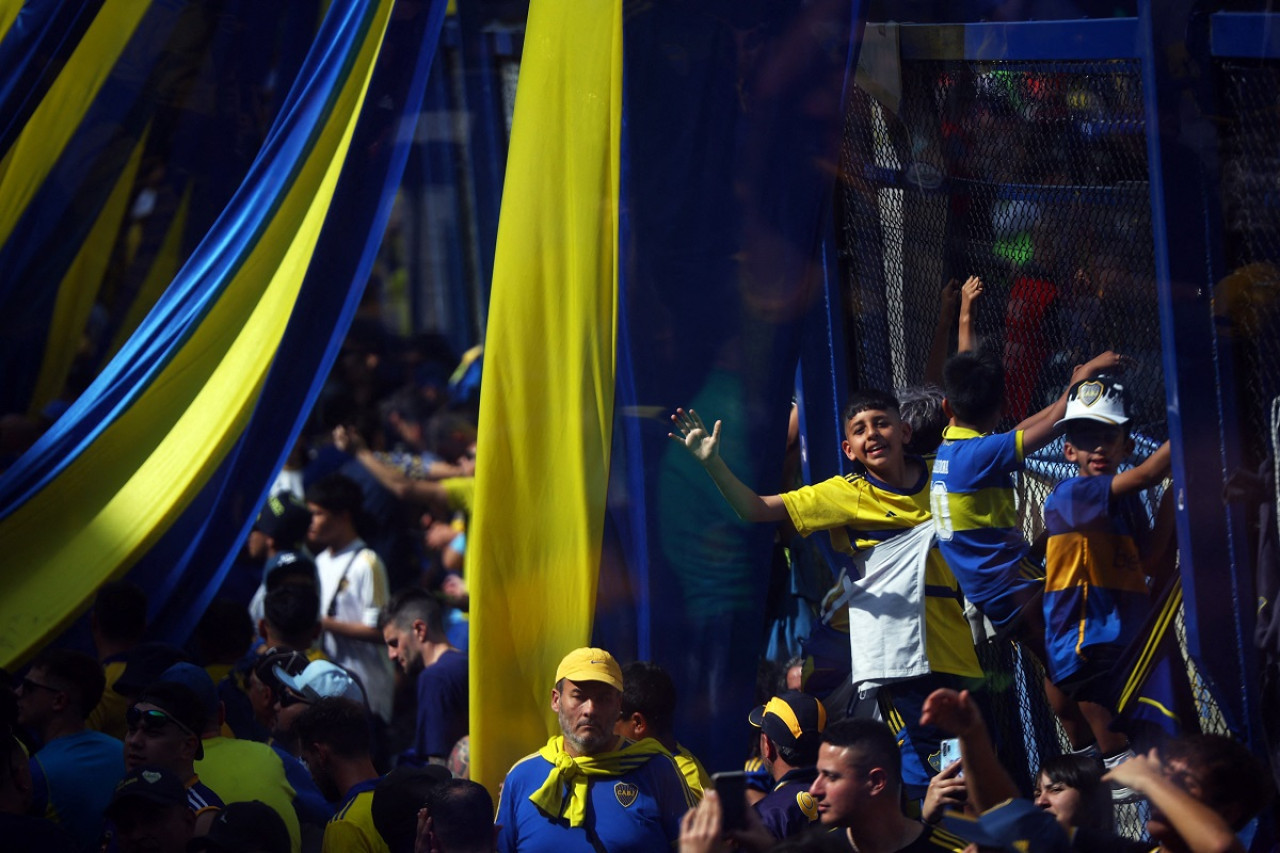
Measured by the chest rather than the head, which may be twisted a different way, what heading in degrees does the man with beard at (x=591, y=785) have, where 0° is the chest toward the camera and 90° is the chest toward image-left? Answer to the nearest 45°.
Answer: approximately 0°

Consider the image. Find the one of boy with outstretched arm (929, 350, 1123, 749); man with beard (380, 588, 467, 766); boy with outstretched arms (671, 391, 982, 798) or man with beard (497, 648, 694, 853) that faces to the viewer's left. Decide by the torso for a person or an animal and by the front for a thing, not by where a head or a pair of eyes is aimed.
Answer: man with beard (380, 588, 467, 766)

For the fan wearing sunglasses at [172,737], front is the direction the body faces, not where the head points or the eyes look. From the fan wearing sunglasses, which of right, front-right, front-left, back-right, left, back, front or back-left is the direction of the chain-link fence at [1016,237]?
back-left

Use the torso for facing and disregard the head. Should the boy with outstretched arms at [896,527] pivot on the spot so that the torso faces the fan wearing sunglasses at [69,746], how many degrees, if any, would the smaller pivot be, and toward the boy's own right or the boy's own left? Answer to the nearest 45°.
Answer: approximately 90° to the boy's own right

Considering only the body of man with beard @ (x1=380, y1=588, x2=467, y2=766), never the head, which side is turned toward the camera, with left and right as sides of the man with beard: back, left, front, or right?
left

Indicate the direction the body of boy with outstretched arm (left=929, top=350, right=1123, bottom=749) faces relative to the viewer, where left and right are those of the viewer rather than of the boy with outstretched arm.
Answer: facing away from the viewer and to the right of the viewer

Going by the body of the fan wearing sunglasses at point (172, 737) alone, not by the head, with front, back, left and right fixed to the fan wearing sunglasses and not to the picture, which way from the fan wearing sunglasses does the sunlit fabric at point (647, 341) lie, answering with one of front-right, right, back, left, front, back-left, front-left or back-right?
back-left

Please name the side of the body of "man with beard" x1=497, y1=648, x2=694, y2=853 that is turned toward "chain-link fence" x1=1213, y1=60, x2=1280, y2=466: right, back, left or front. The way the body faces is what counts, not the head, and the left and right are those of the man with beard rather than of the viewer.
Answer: left
